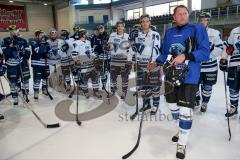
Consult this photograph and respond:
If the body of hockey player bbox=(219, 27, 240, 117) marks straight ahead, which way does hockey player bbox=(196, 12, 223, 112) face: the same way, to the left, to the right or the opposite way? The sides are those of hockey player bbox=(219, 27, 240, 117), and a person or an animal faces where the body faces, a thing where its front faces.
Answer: the same way

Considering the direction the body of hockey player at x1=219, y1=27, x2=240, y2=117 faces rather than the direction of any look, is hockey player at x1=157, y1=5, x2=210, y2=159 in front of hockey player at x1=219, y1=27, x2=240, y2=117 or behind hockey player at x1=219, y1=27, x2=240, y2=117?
in front

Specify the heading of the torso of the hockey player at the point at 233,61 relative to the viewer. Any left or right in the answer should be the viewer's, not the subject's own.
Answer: facing the viewer and to the left of the viewer

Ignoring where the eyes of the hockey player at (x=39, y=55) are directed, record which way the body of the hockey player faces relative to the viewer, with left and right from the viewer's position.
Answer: facing the viewer and to the right of the viewer

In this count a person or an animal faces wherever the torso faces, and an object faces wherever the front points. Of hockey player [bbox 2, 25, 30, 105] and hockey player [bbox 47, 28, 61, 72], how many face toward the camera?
2

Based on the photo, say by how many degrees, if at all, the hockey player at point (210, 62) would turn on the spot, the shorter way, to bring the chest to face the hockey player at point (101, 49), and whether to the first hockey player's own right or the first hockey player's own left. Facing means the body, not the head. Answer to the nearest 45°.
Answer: approximately 90° to the first hockey player's own right

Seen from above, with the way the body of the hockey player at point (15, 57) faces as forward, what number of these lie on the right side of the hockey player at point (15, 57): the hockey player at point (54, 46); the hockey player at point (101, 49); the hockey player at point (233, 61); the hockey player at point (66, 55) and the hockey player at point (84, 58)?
0

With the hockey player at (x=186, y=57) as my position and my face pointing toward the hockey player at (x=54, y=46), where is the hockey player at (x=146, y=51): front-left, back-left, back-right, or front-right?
front-right

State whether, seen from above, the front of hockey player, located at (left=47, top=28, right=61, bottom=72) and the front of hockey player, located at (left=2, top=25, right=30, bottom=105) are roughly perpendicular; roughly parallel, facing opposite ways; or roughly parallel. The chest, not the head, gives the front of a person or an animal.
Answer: roughly parallel

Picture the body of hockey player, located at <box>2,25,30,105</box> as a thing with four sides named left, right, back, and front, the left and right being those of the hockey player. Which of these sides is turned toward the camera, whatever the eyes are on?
front

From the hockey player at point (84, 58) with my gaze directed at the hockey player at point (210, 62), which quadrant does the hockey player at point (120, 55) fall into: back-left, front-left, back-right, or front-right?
front-left

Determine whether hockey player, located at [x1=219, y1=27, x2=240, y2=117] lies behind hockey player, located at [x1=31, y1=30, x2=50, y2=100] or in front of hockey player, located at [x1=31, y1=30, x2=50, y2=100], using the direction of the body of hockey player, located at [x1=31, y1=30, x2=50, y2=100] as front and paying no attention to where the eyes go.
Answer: in front

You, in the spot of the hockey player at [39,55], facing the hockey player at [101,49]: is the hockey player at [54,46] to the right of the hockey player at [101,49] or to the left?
left

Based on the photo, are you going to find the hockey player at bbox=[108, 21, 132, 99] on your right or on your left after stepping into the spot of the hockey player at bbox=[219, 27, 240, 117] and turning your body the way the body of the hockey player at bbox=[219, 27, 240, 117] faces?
on your right
